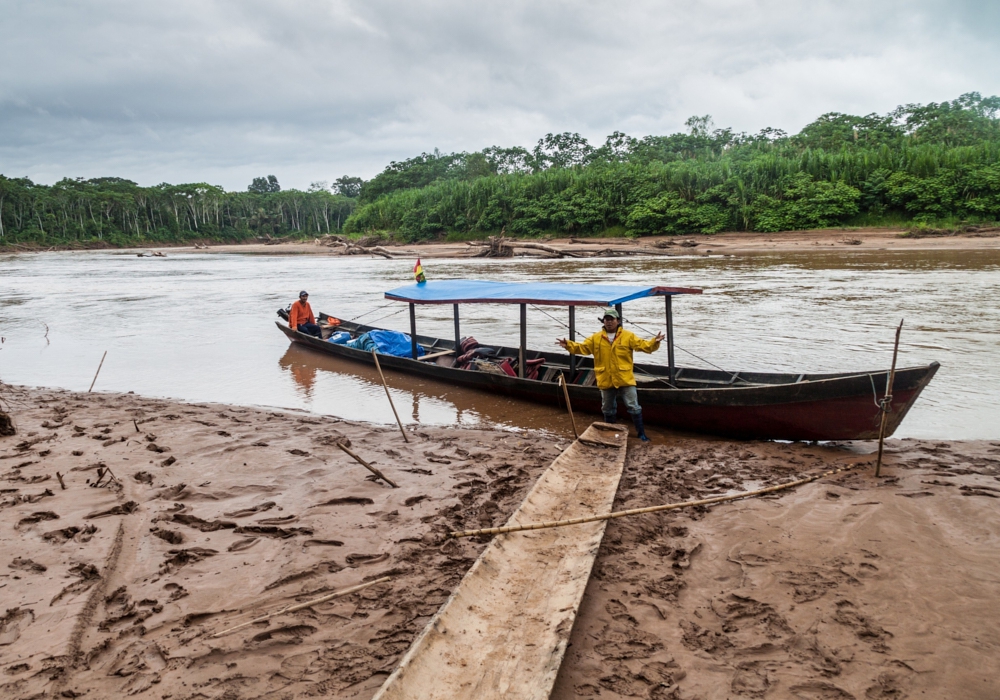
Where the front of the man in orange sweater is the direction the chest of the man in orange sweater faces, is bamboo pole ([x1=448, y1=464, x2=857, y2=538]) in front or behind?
in front

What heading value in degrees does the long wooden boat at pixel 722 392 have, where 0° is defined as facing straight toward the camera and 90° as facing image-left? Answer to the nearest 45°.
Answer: approximately 315°

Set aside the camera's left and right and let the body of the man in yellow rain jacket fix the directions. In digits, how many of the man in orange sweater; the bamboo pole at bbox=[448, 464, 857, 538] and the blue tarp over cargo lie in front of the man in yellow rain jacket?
1

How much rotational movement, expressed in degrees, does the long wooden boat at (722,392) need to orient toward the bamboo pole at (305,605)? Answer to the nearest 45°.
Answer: approximately 90° to its right

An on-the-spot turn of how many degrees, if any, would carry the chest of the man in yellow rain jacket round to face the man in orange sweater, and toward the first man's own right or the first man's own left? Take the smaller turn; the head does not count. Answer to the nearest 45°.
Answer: approximately 135° to the first man's own right

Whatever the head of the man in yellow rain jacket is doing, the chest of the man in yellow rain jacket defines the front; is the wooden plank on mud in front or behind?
in front

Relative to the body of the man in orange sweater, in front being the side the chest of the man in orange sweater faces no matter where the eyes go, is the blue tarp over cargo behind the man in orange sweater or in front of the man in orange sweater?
in front

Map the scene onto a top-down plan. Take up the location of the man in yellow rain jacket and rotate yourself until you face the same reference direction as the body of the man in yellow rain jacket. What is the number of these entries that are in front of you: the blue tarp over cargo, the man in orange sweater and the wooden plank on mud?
1

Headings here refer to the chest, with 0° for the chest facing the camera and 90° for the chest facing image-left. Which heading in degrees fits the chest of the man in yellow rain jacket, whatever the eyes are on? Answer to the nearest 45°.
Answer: approximately 0°
